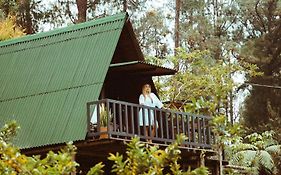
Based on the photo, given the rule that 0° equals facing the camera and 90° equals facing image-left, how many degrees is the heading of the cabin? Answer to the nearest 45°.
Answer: approximately 315°

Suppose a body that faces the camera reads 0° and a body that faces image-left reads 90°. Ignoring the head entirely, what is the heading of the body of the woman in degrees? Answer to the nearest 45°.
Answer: approximately 315°

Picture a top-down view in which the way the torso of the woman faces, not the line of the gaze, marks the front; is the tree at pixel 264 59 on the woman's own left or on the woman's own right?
on the woman's own left

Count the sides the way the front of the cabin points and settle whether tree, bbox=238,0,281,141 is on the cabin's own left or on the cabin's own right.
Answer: on the cabin's own left
